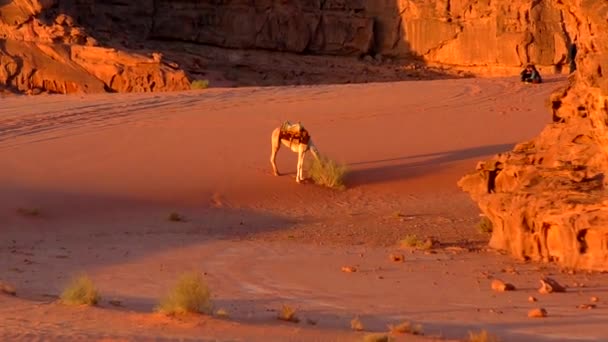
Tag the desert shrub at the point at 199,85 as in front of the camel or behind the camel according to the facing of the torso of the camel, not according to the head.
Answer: behind

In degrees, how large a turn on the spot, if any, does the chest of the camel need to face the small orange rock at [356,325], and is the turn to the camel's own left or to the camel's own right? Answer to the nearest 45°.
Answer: approximately 45° to the camel's own right

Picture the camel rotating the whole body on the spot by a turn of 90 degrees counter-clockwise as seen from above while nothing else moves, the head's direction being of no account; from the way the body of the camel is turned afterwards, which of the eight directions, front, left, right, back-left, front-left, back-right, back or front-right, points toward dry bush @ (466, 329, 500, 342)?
back-right

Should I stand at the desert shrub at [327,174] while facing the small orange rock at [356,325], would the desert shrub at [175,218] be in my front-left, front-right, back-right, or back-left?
front-right

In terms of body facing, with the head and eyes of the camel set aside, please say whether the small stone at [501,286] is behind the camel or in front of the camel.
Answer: in front

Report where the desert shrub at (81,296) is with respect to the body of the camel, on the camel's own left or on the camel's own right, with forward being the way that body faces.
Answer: on the camel's own right

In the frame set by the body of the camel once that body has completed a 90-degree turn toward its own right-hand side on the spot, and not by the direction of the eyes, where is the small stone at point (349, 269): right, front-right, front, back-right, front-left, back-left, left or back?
front-left

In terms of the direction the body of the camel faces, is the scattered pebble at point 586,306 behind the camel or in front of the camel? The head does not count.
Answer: in front

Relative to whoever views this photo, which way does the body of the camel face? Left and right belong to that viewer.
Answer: facing the viewer and to the right of the viewer

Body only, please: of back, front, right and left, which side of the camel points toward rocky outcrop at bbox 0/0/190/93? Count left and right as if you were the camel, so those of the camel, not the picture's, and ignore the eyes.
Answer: back

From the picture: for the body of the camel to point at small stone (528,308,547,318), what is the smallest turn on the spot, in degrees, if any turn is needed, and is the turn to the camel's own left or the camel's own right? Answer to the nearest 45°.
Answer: approximately 45° to the camel's own right
